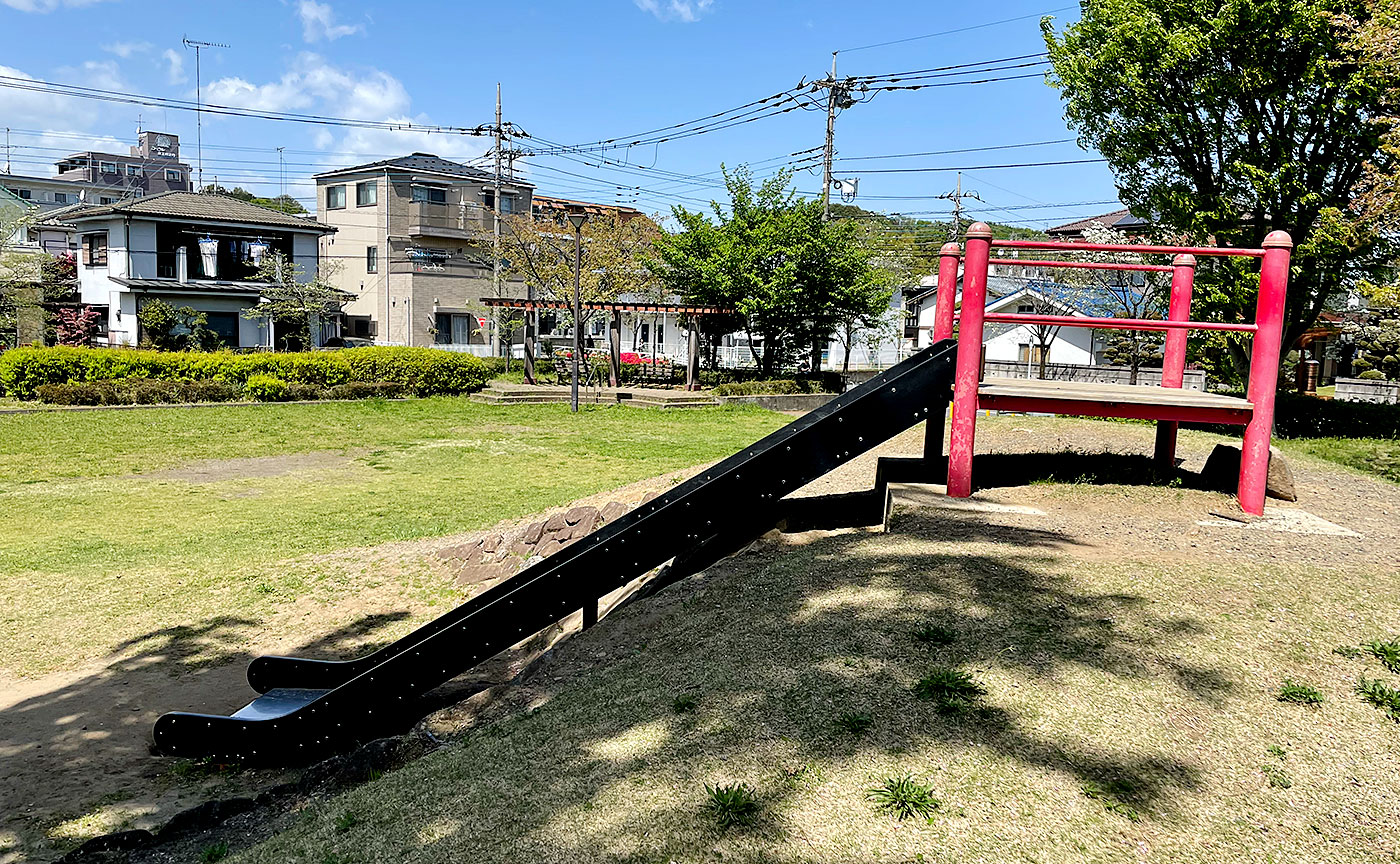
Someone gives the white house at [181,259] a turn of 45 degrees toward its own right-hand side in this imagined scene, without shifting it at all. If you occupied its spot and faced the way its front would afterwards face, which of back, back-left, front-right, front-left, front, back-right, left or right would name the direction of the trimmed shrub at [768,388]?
front-left

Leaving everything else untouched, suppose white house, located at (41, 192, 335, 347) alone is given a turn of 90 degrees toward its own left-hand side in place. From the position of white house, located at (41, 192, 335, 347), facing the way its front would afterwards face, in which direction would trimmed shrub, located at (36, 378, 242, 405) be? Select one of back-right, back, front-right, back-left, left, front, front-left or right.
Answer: back-right

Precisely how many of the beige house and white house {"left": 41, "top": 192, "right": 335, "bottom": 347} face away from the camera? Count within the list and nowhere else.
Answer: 0

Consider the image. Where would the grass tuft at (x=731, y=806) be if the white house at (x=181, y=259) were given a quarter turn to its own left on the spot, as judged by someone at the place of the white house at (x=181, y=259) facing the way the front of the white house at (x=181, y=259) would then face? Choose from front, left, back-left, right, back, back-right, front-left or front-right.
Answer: back-right

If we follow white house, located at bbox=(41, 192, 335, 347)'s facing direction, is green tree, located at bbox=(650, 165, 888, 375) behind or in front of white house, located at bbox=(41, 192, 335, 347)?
in front

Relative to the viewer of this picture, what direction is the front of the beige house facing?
facing the viewer and to the right of the viewer

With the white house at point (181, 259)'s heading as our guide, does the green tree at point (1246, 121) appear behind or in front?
in front

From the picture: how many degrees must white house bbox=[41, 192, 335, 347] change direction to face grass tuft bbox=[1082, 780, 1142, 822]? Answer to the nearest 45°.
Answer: approximately 45° to its right

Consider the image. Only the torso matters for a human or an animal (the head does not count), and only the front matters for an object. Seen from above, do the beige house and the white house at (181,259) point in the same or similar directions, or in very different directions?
same or similar directions

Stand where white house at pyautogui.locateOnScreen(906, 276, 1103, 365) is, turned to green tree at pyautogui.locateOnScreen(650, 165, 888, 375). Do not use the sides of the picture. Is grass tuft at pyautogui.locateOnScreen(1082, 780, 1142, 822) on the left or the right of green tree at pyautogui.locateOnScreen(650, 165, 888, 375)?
left

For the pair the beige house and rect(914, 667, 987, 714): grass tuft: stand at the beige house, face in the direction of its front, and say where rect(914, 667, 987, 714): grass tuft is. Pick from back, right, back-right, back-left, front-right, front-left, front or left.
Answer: front-right

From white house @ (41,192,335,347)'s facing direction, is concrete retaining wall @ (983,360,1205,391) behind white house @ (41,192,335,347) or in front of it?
in front

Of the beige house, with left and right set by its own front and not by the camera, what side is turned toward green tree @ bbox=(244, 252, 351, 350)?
right
